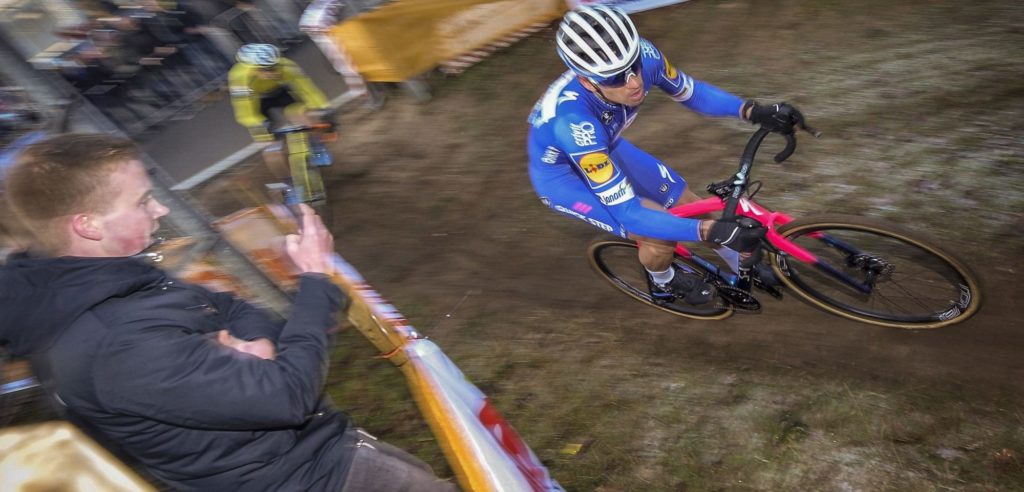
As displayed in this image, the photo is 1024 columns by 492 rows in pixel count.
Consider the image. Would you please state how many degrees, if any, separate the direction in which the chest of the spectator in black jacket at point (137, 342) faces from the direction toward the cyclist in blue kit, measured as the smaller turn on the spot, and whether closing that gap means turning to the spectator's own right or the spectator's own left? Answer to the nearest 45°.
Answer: approximately 45° to the spectator's own left

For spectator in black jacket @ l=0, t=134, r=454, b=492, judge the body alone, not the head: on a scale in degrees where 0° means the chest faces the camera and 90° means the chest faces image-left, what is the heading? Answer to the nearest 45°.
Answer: approximately 270°

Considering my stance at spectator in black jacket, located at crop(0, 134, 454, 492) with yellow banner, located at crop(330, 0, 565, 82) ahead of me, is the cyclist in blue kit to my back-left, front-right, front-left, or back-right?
front-right

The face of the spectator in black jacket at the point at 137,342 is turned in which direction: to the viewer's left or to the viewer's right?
to the viewer's right

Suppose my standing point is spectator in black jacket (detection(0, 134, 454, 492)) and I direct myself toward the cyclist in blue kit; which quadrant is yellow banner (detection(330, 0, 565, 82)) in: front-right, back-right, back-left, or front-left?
front-left

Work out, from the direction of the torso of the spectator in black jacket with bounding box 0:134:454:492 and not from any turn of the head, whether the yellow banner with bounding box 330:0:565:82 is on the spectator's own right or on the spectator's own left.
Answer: on the spectator's own left

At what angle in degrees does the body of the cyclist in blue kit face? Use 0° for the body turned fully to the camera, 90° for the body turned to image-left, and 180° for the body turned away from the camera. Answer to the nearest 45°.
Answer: approximately 315°

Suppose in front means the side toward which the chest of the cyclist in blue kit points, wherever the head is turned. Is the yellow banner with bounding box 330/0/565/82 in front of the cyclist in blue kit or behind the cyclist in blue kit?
behind

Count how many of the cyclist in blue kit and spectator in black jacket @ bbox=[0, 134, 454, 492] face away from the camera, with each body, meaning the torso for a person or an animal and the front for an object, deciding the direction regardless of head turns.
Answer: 0

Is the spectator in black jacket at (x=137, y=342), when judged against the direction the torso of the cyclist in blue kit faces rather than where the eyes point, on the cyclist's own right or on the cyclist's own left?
on the cyclist's own right
